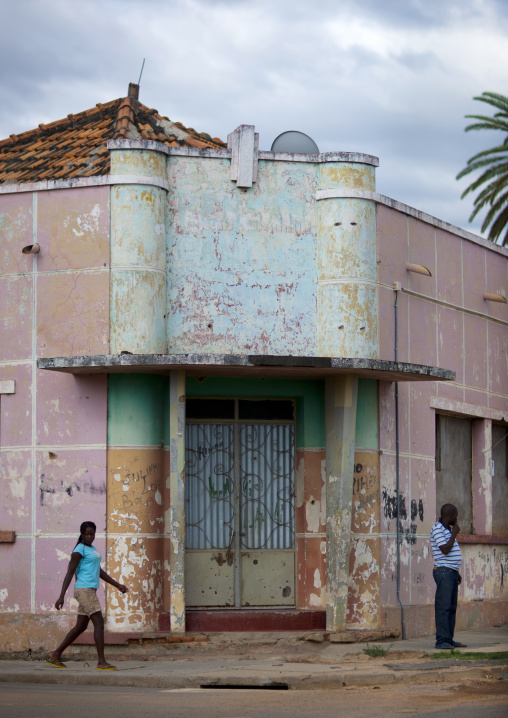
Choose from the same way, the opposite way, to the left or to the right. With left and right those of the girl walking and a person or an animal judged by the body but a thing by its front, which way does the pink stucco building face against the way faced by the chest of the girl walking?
to the right

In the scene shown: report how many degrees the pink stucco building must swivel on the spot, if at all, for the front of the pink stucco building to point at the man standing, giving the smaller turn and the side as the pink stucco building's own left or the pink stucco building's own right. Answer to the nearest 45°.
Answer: approximately 90° to the pink stucco building's own left

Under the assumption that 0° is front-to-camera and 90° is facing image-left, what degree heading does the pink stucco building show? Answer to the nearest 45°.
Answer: approximately 0°

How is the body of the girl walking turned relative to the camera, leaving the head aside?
to the viewer's right

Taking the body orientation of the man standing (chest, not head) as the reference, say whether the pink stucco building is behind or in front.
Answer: behind
